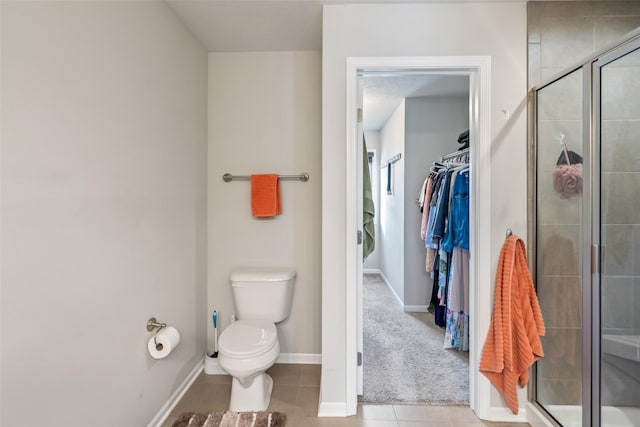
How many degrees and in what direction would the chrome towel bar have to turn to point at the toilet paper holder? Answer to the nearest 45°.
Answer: approximately 45° to its right

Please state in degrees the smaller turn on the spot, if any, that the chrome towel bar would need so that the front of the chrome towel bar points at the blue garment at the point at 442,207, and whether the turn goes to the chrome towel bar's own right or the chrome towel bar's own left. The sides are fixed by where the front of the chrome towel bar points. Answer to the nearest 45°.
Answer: approximately 90° to the chrome towel bar's own left

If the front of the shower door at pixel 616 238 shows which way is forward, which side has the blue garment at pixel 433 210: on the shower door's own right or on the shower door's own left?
on the shower door's own right

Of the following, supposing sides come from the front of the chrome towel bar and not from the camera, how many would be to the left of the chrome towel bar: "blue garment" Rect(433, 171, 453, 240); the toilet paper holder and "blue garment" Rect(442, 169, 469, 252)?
2

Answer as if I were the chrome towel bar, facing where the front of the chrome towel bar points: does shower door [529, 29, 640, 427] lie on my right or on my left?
on my left

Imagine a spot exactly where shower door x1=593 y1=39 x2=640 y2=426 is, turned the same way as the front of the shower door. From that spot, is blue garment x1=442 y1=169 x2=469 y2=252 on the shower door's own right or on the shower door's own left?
on the shower door's own right

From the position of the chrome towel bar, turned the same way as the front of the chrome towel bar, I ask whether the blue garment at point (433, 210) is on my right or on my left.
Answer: on my left

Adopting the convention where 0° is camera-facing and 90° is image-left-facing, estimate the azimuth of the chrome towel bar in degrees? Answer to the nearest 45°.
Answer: approximately 0°

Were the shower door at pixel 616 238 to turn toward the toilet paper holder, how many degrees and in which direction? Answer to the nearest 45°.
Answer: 0° — it already faces it

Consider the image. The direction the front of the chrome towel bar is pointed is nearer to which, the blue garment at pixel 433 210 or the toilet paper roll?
the toilet paper roll

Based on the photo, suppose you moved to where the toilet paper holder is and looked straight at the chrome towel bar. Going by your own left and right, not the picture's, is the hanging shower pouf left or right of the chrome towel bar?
right

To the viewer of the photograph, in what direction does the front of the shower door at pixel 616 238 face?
facing the viewer and to the left of the viewer
